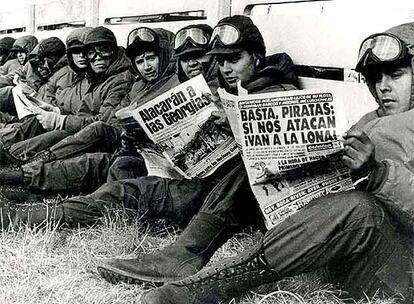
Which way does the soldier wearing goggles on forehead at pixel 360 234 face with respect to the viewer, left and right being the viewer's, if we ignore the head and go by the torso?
facing the viewer and to the left of the viewer
